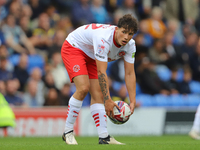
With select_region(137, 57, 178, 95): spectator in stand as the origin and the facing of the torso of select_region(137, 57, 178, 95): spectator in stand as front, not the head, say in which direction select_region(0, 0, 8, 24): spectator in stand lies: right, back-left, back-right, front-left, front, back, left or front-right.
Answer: back-right

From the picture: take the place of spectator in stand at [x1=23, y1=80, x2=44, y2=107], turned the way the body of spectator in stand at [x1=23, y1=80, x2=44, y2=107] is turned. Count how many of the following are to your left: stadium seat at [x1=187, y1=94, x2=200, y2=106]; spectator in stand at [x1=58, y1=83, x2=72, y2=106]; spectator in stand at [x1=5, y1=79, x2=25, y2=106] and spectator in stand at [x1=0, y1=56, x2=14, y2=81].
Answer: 2

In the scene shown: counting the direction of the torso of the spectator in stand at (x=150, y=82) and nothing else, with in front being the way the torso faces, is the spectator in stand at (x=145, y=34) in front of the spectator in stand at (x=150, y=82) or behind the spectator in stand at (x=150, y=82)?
behind

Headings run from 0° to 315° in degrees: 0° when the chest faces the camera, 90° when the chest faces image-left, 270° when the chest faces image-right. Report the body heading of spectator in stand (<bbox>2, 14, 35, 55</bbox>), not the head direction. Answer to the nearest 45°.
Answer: approximately 315°

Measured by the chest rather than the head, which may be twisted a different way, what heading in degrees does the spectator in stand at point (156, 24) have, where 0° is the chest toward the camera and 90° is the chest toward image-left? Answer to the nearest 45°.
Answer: approximately 0°

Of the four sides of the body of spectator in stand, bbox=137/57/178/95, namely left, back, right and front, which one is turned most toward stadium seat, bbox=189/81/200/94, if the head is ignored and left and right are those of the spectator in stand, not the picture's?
left
